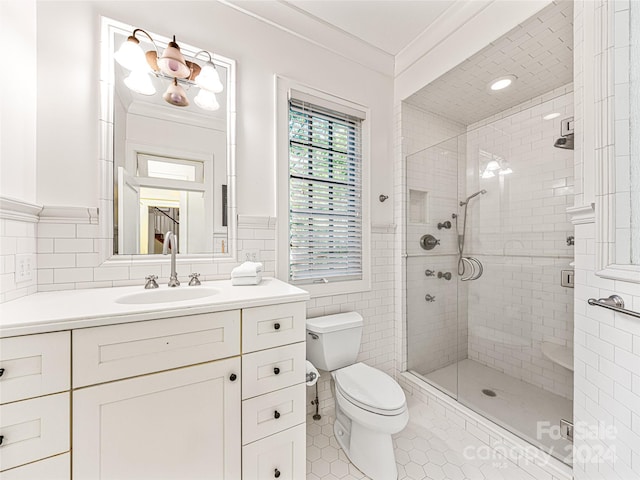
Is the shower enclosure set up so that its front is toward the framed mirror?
yes

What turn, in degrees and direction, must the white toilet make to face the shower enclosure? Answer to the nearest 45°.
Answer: approximately 90° to its left

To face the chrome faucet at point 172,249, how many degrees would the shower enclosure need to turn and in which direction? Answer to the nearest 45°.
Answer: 0° — it already faces it

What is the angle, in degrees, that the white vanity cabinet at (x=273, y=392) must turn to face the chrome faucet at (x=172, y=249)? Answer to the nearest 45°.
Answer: approximately 180°

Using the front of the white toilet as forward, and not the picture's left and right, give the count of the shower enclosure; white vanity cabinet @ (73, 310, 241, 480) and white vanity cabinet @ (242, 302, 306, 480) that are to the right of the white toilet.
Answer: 2

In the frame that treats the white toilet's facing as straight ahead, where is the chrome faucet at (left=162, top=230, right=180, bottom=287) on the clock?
The chrome faucet is roughly at 4 o'clock from the white toilet.

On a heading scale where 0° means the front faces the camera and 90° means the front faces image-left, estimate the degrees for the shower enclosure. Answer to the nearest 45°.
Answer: approximately 45°

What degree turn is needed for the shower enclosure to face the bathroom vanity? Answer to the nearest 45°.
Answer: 0° — it already faces it
